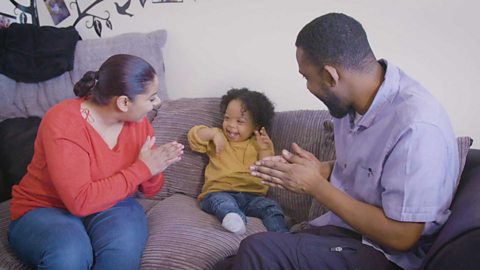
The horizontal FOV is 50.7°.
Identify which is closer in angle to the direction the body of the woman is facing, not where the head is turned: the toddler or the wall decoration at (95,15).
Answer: the toddler

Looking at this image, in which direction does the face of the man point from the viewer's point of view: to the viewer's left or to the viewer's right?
to the viewer's left

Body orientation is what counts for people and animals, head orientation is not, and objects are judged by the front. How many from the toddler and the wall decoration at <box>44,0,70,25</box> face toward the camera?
2

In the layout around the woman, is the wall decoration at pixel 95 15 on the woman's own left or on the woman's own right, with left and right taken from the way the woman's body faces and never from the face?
on the woman's own left

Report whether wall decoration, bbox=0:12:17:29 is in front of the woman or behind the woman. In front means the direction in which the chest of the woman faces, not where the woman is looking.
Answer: behind

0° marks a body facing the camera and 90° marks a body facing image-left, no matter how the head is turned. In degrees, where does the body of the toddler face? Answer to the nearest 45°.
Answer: approximately 0°

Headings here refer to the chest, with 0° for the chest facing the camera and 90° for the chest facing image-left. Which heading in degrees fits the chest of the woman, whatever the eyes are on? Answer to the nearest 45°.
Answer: approximately 315°

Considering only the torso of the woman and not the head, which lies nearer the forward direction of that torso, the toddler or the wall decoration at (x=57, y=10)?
the toddler

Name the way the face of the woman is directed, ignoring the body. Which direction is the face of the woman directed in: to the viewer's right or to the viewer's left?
to the viewer's right

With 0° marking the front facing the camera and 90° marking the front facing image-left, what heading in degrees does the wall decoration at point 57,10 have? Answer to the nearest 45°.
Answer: approximately 0°
